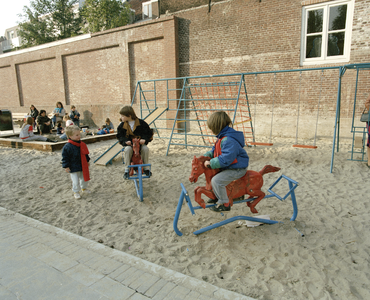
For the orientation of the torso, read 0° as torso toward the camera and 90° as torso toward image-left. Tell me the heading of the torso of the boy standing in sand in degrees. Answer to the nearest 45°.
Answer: approximately 315°

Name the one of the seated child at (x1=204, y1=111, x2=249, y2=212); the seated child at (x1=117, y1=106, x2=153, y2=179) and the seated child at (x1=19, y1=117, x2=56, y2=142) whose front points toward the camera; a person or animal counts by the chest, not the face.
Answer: the seated child at (x1=117, y1=106, x2=153, y2=179)

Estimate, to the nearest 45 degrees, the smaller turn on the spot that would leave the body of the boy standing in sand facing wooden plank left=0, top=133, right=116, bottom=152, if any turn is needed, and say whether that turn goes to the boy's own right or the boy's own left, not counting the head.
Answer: approximately 135° to the boy's own left

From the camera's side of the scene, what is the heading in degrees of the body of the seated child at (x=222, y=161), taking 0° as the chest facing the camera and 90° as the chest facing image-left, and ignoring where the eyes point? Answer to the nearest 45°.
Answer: approximately 90°

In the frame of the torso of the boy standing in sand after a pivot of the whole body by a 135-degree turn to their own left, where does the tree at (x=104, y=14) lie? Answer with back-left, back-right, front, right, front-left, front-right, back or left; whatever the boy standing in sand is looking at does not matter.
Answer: front

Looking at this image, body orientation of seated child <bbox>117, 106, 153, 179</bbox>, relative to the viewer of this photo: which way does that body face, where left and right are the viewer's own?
facing the viewer

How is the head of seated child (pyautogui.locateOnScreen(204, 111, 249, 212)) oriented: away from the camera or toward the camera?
away from the camera

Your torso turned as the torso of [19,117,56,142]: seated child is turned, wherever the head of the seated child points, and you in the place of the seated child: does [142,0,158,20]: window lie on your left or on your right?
on your left

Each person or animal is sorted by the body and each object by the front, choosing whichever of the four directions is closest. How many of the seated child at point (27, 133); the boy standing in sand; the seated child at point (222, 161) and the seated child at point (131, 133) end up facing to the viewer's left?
1

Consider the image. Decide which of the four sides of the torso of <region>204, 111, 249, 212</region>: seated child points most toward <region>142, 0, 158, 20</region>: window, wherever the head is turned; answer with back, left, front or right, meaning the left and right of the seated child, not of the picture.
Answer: right

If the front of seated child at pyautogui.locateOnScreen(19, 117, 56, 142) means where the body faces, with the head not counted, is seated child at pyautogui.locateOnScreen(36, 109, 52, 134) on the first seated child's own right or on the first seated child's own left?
on the first seated child's own left

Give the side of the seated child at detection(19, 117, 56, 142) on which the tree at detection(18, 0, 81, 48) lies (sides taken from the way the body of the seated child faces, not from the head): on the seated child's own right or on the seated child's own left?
on the seated child's own left

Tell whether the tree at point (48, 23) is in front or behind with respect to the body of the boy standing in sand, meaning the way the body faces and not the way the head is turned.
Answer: behind

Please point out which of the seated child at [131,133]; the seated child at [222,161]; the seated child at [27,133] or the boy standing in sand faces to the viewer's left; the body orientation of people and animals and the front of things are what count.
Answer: the seated child at [222,161]
